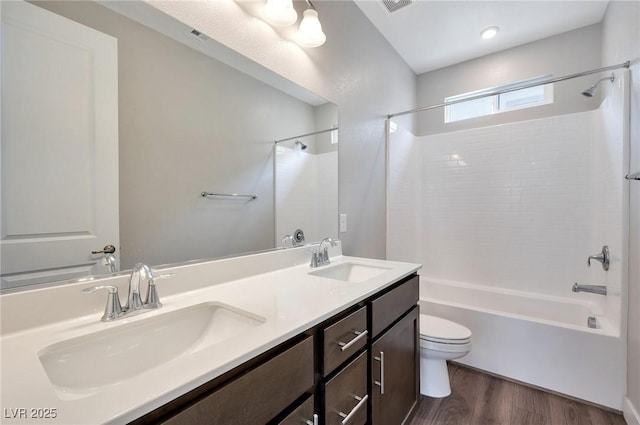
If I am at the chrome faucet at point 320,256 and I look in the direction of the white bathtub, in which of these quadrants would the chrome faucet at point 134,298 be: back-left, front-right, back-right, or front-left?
back-right

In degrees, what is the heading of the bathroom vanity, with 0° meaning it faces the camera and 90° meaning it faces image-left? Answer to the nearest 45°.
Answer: approximately 315°

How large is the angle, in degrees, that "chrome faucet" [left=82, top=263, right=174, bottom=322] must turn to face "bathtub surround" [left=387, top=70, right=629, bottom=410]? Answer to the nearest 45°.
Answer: approximately 45° to its left

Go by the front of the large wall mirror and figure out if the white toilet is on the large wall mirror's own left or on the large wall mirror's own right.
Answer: on the large wall mirror's own left

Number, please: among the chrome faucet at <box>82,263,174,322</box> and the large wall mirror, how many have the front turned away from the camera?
0

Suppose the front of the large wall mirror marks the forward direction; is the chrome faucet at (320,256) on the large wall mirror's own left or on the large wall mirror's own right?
on the large wall mirror's own left

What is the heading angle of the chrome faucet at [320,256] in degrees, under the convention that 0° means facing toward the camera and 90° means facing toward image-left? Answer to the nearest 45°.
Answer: approximately 315°

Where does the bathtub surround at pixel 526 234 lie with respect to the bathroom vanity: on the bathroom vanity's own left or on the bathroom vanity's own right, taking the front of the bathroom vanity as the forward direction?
on the bathroom vanity's own left

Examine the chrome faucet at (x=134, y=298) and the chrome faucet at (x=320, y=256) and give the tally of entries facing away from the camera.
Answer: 0

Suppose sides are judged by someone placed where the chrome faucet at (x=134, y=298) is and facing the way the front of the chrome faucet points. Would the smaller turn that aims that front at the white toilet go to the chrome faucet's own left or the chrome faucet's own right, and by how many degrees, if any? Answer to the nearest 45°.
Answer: approximately 45° to the chrome faucet's own left
